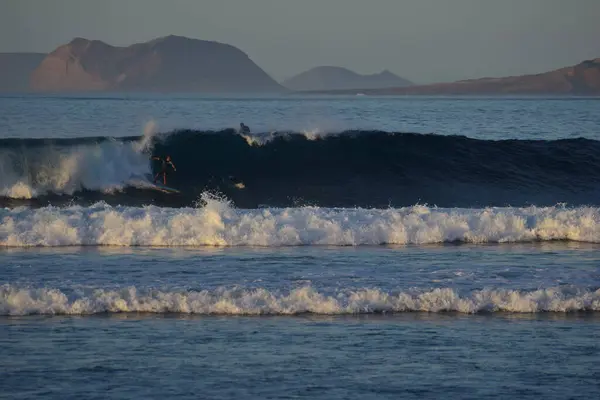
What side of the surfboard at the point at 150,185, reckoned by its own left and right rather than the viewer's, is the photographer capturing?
right

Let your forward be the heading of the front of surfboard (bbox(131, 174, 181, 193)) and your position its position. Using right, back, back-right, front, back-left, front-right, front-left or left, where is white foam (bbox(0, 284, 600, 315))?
right

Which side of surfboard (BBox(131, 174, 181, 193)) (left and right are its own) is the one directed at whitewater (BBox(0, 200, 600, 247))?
right
